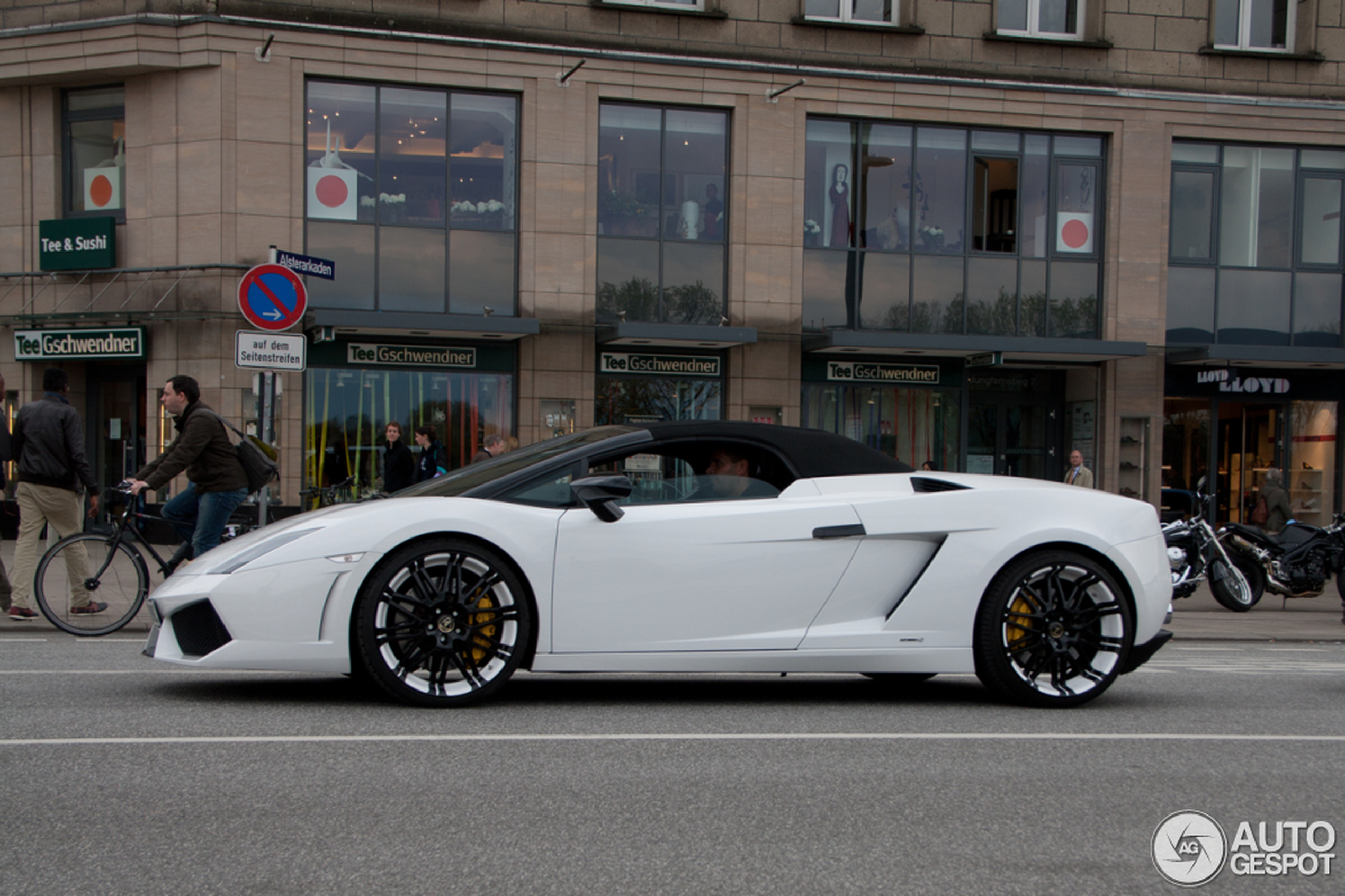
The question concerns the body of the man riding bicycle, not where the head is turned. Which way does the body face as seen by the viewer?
to the viewer's left

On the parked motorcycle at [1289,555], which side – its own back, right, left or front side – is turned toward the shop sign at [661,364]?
back

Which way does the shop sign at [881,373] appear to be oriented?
toward the camera

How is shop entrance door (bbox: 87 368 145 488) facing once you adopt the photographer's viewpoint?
facing the viewer

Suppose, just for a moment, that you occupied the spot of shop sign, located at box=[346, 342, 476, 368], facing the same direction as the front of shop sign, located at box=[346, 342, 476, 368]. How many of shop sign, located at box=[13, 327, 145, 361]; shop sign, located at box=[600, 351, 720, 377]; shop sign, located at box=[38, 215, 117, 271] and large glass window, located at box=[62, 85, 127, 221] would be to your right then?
3

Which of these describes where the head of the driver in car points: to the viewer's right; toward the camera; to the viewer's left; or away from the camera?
to the viewer's left

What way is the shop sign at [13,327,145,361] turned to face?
toward the camera

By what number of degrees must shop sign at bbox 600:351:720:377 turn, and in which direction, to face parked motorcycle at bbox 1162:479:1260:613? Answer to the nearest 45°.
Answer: approximately 45° to its left

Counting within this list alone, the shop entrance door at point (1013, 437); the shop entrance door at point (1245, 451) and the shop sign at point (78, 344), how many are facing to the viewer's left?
0

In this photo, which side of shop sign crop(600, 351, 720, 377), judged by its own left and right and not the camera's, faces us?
front
